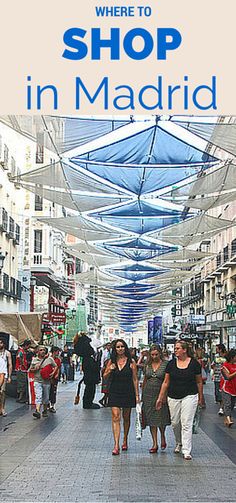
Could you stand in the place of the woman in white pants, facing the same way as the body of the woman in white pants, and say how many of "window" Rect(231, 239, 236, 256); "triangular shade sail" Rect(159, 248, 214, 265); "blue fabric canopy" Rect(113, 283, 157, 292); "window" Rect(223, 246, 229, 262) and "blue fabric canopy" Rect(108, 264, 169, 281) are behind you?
5

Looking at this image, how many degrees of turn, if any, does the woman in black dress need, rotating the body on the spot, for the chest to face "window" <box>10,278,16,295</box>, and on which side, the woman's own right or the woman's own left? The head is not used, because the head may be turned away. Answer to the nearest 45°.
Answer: approximately 180°

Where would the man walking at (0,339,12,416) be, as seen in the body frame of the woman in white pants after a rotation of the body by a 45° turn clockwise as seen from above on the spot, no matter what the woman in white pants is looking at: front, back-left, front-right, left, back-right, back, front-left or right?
right

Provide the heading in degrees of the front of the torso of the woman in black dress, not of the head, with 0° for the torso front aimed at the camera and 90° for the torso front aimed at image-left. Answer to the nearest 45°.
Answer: approximately 0°

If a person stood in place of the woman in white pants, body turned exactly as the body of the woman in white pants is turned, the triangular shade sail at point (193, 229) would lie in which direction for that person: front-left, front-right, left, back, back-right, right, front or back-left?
back

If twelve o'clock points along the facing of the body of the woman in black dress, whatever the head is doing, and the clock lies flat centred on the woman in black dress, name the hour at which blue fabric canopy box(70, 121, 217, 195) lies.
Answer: The blue fabric canopy is roughly at 6 o'clock from the woman in black dress.

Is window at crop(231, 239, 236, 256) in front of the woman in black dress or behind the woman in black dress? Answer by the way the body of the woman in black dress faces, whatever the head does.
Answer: behind

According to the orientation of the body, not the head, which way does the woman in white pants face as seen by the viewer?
toward the camera

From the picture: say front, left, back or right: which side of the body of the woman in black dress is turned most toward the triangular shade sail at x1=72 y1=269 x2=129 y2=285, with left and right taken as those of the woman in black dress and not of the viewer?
back

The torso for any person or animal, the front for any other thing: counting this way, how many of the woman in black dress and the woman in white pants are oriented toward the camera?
2

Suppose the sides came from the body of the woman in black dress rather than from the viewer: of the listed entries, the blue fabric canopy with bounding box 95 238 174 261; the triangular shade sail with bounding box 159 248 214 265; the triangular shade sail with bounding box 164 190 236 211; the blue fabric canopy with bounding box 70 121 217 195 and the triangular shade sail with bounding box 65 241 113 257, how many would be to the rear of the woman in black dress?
5

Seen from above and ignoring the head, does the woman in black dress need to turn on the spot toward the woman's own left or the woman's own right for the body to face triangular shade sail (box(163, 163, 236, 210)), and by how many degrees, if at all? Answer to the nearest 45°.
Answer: approximately 180°
